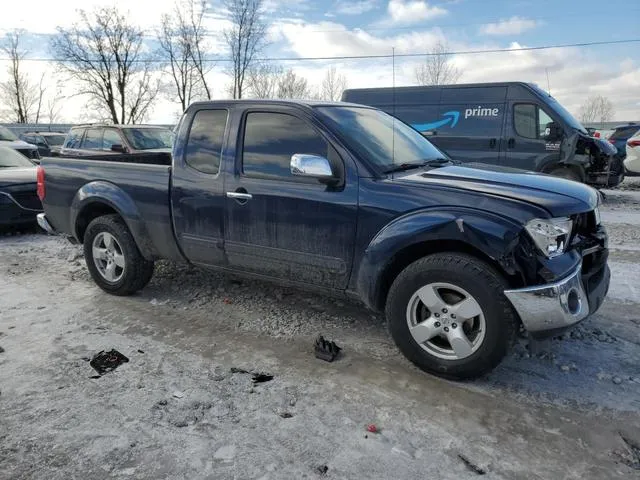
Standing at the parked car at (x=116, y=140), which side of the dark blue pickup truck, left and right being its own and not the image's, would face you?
back

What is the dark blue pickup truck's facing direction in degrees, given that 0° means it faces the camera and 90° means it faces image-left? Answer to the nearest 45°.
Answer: approximately 315°

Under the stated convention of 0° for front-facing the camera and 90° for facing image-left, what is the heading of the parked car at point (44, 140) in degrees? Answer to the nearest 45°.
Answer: approximately 315°

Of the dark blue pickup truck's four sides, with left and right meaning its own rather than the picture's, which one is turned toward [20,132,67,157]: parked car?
back

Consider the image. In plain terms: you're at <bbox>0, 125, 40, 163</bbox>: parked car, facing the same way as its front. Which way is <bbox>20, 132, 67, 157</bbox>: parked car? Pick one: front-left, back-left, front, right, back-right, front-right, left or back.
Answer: back-left

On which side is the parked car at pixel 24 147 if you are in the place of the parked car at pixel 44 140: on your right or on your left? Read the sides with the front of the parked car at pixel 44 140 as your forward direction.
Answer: on your right

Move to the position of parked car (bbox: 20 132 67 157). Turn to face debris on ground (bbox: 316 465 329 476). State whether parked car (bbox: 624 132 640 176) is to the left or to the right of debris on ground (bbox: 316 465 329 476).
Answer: left
